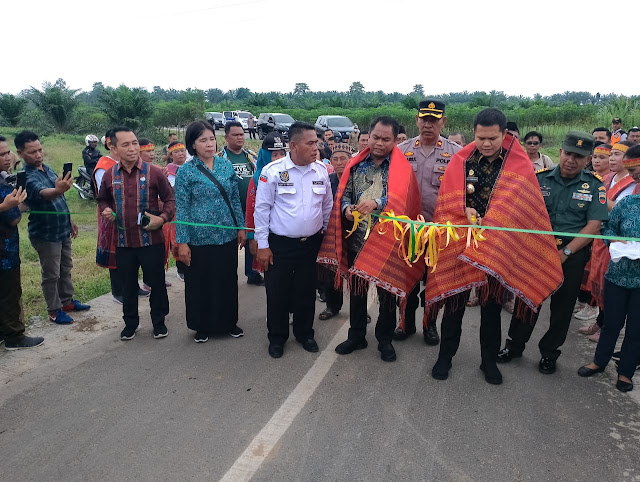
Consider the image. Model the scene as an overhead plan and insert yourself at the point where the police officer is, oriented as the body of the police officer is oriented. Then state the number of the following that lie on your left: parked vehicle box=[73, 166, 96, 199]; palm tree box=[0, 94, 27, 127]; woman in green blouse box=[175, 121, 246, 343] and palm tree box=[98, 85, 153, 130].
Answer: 0

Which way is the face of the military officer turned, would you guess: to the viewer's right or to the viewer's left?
to the viewer's left

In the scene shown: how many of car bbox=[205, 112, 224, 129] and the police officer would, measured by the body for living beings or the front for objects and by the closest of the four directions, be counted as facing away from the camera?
0

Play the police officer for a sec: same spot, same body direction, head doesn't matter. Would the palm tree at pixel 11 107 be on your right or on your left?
on your right

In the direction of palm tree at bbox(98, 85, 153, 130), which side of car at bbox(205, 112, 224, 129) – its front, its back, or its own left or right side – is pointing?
right

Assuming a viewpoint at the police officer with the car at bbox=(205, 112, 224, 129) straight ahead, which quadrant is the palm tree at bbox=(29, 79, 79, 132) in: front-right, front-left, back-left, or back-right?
front-left

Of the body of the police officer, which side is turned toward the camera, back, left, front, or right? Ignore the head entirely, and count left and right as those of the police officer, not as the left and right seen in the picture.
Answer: front

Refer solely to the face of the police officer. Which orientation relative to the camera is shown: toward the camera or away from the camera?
toward the camera

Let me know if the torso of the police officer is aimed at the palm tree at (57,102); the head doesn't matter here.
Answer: no

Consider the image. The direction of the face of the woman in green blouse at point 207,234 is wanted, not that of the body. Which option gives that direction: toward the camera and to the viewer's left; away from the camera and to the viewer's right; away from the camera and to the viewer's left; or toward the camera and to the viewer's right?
toward the camera and to the viewer's right

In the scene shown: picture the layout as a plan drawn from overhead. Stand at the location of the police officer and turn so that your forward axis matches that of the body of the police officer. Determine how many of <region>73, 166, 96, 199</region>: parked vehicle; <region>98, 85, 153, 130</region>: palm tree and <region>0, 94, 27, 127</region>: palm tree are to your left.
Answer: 0

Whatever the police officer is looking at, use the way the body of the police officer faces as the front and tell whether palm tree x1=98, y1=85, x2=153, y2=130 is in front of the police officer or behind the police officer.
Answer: behind

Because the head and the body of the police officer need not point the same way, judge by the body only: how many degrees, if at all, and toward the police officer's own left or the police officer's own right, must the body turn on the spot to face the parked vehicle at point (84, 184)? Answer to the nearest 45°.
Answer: approximately 135° to the police officer's own right

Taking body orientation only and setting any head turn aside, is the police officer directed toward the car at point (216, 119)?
no

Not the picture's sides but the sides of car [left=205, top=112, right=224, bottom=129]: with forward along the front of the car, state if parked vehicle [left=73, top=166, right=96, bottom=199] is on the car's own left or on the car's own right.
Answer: on the car's own right
